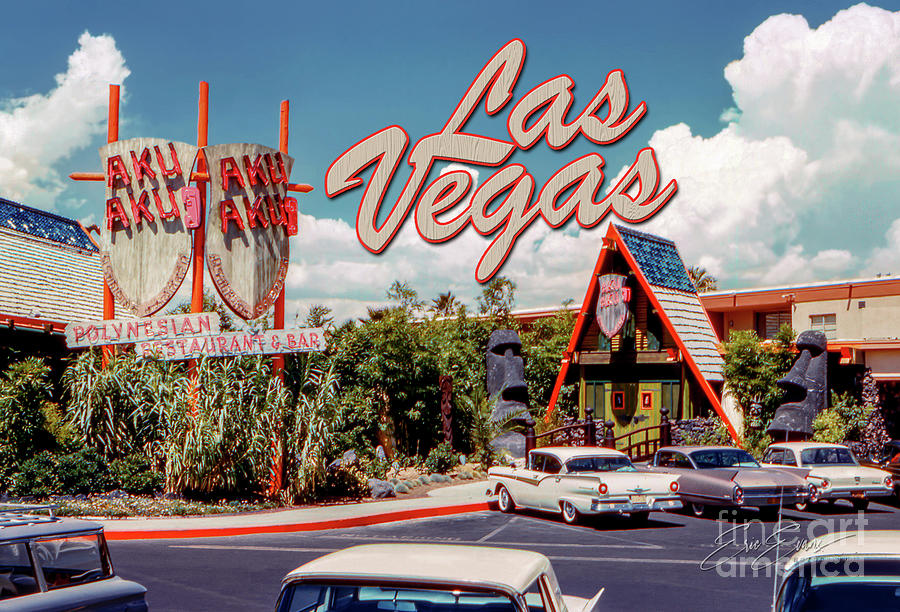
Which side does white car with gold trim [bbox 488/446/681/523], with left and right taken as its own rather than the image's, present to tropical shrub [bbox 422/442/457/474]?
front

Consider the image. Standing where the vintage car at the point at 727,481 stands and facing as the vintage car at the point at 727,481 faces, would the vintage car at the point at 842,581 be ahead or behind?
behind

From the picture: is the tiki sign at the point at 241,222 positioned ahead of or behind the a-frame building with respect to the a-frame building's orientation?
ahead

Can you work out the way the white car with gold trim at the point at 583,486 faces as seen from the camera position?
facing away from the viewer and to the left of the viewer

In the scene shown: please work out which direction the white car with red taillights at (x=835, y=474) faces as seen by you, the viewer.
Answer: facing away from the viewer and to the left of the viewer

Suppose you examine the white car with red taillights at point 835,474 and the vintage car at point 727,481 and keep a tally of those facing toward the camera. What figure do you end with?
0

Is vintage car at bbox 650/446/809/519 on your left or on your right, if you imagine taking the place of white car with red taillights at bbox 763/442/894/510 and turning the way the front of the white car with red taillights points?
on your left

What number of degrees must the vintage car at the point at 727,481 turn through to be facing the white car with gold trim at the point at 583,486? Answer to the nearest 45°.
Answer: approximately 90° to its left

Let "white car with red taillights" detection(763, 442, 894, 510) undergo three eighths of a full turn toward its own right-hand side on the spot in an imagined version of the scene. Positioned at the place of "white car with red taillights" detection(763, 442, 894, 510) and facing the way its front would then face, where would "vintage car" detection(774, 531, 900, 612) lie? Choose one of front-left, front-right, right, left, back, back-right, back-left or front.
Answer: right

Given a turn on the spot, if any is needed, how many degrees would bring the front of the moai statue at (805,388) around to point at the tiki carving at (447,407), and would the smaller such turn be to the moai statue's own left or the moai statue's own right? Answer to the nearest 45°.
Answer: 0° — it already faces it

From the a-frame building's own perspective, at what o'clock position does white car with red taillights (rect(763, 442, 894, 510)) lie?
The white car with red taillights is roughly at 10 o'clock from the a-frame building.

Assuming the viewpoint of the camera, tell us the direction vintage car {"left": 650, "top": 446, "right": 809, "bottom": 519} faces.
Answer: facing away from the viewer and to the left of the viewer
